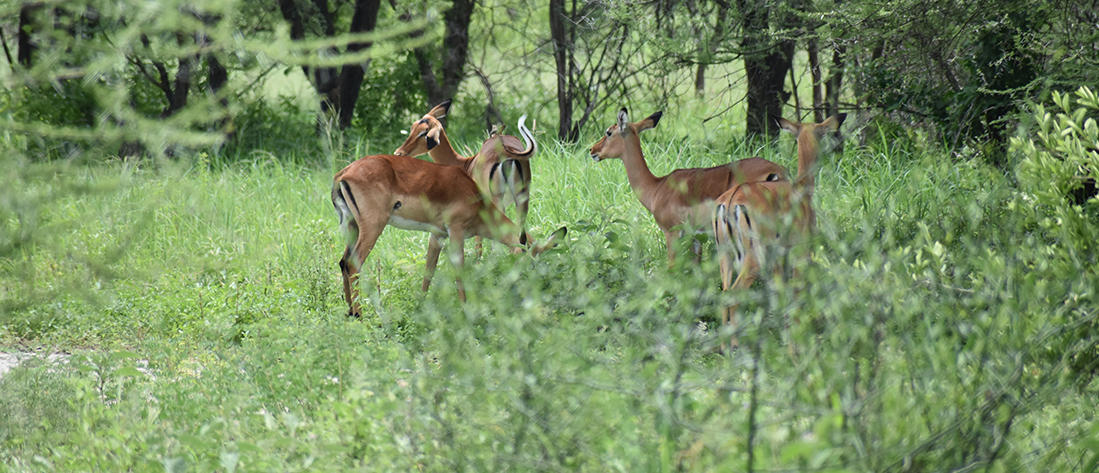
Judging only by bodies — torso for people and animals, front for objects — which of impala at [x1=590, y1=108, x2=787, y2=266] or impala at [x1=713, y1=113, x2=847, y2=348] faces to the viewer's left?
impala at [x1=590, y1=108, x2=787, y2=266]

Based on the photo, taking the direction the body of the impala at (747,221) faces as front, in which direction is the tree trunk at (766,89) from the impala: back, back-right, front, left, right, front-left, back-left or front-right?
front-left

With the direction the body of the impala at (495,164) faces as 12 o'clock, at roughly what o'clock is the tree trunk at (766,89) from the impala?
The tree trunk is roughly at 3 o'clock from the impala.

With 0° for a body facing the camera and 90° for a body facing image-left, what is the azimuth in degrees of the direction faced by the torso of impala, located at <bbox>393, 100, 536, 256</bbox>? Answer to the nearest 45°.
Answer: approximately 135°

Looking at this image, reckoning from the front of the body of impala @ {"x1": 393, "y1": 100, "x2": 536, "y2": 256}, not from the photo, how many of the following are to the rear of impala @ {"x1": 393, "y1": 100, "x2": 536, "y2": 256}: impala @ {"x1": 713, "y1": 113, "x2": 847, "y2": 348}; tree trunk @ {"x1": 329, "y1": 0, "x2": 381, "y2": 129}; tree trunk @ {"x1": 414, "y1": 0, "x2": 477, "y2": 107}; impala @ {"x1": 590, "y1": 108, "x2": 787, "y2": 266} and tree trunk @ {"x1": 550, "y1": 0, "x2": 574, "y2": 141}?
2

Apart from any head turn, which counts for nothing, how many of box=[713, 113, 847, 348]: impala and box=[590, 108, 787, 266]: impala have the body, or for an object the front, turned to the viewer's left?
1

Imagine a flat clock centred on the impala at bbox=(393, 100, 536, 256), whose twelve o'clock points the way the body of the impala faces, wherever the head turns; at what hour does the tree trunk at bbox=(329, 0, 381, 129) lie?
The tree trunk is roughly at 1 o'clock from the impala.

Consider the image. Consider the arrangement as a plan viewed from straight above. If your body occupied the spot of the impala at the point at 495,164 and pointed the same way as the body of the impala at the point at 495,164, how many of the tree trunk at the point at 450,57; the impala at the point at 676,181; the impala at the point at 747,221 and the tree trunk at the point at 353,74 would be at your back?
2

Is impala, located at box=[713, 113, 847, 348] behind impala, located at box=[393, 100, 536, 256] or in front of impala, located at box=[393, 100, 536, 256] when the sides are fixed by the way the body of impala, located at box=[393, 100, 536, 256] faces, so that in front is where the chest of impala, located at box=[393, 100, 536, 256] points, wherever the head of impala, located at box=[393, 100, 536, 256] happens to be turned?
behind

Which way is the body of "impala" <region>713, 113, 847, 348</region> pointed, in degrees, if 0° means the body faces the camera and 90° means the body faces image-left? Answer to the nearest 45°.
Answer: approximately 225°

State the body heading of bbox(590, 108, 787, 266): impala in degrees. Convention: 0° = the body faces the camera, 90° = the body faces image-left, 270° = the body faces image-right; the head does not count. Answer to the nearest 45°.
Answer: approximately 90°

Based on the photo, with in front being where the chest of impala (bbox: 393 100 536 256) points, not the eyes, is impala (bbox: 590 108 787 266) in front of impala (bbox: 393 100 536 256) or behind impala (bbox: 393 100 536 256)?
behind

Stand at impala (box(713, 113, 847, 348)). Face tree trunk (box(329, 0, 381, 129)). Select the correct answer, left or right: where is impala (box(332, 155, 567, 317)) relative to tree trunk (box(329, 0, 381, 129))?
left

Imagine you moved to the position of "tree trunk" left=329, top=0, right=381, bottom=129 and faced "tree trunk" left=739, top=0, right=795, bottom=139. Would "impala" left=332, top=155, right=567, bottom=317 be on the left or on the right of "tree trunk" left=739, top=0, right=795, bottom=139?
right

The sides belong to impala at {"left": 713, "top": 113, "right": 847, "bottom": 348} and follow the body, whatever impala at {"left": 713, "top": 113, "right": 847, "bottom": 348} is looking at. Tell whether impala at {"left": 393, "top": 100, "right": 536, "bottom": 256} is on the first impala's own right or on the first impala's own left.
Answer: on the first impala's own left

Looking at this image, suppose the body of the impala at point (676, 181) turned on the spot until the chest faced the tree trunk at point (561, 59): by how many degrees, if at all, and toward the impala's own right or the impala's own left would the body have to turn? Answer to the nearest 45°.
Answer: approximately 90° to the impala's own right
